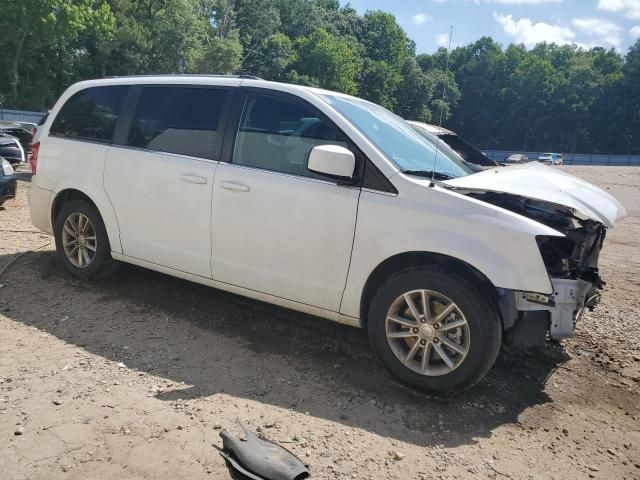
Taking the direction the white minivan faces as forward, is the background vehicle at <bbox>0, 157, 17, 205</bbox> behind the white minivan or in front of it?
behind

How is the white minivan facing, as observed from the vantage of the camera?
facing the viewer and to the right of the viewer

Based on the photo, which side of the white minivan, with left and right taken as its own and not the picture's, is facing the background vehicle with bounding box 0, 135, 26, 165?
back
